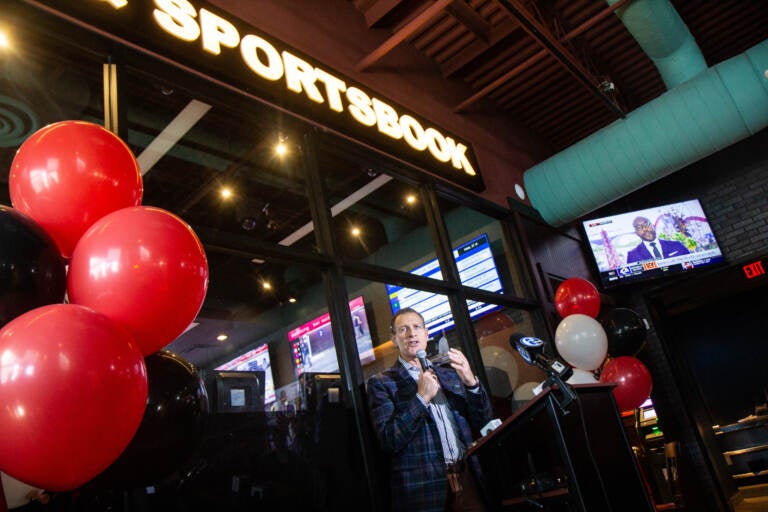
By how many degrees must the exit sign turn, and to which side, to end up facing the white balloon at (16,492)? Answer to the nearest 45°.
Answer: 0° — it already faces it

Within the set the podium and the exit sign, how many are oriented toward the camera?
1

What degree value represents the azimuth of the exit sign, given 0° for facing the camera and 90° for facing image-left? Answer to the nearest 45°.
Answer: approximately 0°

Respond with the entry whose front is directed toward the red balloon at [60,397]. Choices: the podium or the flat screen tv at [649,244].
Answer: the flat screen tv

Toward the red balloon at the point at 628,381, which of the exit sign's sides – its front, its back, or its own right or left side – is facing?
front

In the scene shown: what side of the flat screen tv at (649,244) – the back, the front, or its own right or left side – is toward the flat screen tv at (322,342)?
right
